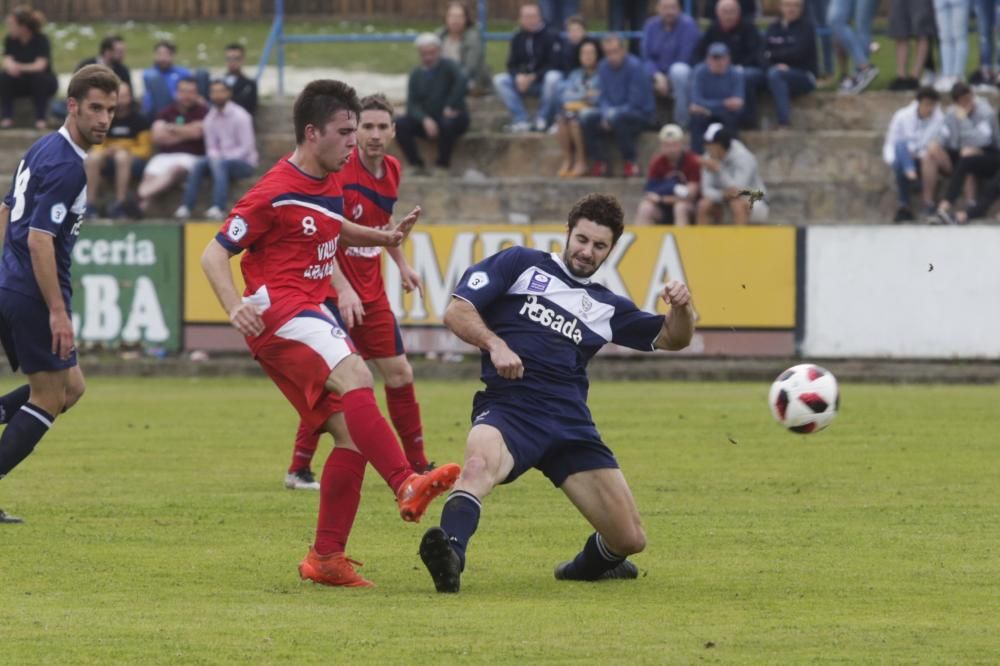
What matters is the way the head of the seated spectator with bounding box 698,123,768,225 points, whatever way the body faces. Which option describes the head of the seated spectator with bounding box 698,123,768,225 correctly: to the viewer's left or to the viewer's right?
to the viewer's left

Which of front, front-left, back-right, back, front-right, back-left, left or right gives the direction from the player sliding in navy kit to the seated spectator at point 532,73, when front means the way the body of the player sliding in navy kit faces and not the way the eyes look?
back

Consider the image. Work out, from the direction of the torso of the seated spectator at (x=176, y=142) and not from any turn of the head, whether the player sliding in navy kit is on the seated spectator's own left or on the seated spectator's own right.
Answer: on the seated spectator's own left

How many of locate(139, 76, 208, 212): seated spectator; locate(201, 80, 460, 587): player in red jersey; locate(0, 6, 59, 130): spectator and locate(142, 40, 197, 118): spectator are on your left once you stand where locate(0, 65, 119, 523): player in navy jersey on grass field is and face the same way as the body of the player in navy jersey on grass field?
3

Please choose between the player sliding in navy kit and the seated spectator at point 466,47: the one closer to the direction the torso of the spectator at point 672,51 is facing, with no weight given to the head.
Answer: the player sliding in navy kit

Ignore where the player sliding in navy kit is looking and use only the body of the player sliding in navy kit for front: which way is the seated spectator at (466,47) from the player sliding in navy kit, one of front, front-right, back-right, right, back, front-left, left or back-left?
back
